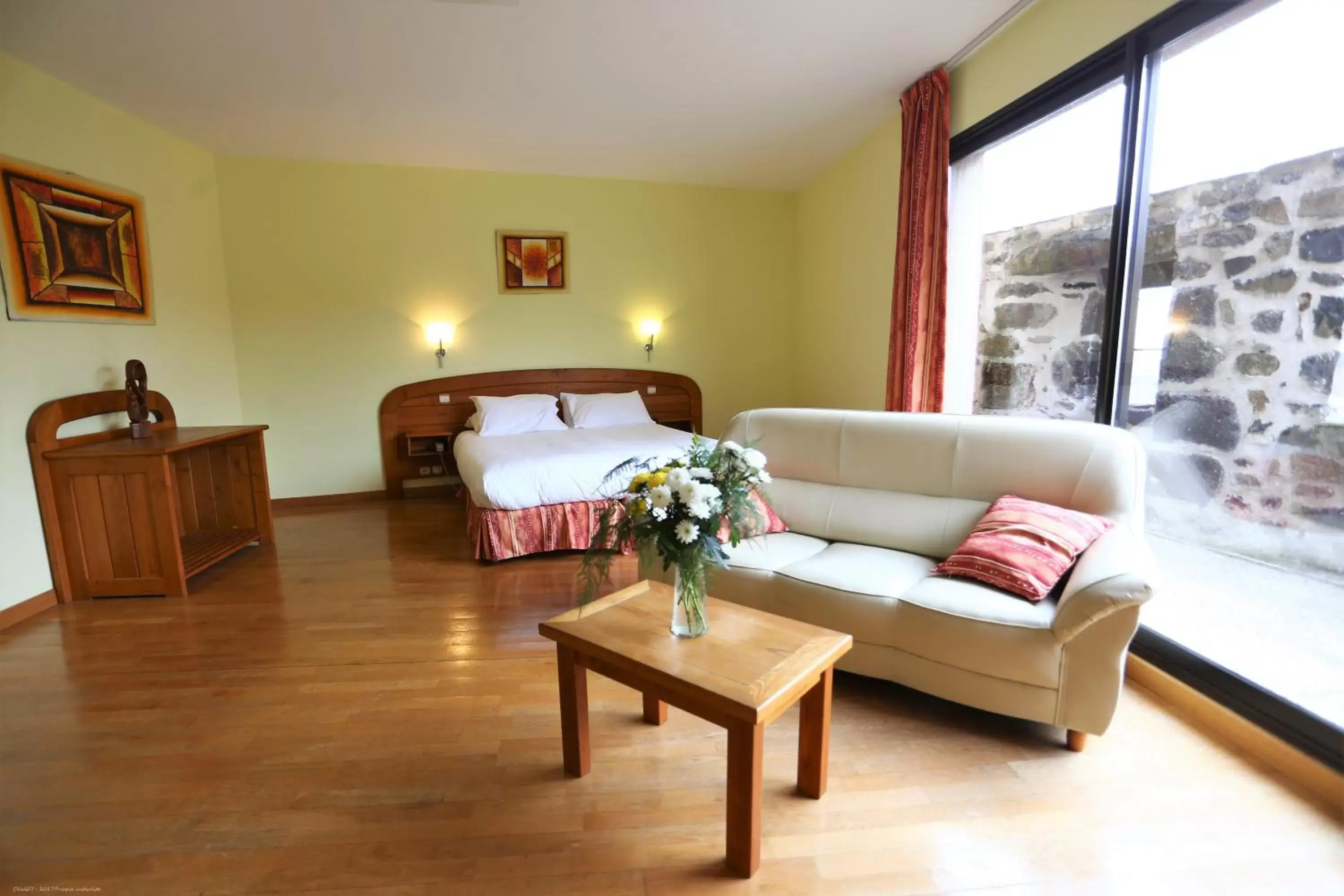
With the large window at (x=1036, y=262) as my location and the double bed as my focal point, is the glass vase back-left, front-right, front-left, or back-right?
front-left

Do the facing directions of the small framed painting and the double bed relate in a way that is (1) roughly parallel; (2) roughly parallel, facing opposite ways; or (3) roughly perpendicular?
roughly parallel

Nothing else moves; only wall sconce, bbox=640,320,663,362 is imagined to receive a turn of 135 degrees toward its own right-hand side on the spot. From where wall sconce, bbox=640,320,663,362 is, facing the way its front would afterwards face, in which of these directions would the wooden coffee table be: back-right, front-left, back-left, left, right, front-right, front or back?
back-left

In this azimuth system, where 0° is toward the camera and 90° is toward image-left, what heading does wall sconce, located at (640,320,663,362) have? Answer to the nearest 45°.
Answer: approximately 0°

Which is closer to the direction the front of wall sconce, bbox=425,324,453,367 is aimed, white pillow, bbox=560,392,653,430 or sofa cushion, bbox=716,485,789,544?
the sofa cushion

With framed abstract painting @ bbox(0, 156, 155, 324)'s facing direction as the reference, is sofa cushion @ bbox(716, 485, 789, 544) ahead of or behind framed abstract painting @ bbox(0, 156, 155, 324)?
ahead

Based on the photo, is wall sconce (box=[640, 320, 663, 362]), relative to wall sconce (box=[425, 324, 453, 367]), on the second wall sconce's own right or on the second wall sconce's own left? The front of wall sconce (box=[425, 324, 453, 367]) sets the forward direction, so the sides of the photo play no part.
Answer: on the second wall sconce's own left

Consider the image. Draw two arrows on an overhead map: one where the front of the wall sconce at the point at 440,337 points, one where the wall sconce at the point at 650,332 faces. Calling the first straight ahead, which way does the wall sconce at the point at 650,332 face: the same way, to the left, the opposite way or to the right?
the same way

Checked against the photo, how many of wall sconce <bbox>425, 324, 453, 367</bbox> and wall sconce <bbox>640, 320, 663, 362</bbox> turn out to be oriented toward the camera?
2

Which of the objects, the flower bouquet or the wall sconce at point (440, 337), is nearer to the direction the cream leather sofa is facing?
the flower bouquet

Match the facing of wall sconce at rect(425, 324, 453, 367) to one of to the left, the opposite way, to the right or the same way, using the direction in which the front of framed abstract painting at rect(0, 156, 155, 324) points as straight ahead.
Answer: to the right

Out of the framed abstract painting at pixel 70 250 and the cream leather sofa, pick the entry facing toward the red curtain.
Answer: the framed abstract painting

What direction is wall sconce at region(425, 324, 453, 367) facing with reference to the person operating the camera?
facing the viewer

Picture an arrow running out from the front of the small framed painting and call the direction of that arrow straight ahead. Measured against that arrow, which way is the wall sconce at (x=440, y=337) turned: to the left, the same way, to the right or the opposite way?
the same way

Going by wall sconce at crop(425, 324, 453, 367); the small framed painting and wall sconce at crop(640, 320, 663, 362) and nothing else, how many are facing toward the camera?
3

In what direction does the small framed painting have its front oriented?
toward the camera

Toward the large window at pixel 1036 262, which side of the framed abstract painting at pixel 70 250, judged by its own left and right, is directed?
front

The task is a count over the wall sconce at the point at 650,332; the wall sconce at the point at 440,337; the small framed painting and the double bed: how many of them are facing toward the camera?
4

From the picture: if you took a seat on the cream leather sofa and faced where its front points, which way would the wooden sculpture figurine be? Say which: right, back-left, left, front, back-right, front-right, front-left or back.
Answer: front-right
